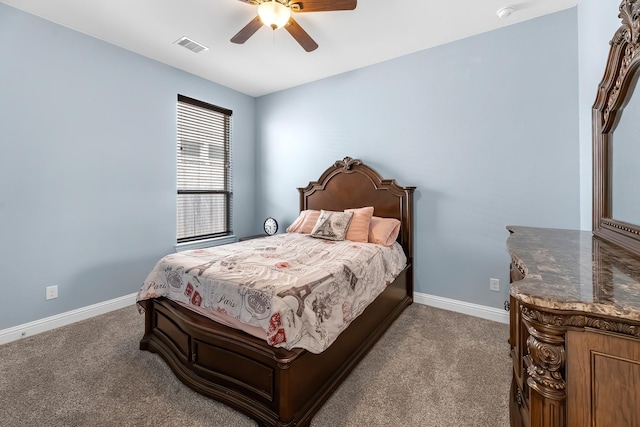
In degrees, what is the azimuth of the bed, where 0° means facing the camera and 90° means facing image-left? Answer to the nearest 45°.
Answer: approximately 45°

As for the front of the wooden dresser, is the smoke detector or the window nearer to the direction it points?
the window

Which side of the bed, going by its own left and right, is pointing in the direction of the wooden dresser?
left

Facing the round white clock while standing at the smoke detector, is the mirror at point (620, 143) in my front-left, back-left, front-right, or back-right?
back-left

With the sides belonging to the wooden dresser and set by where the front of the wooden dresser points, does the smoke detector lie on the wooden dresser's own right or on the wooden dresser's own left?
on the wooden dresser's own right

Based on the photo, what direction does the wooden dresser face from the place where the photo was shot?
facing to the left of the viewer

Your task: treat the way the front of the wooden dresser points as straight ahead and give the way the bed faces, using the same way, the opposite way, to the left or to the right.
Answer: to the left
